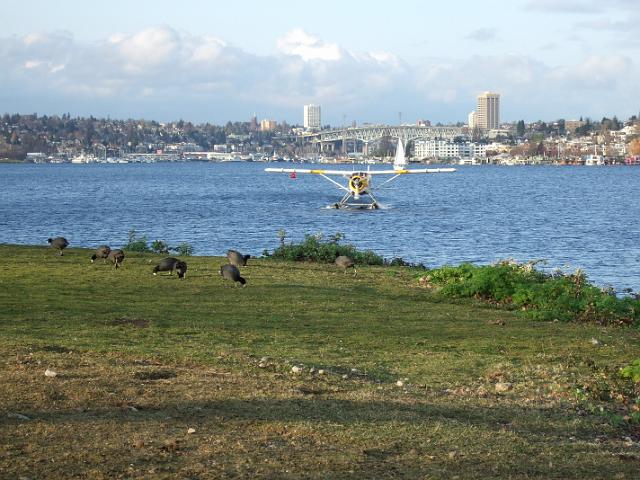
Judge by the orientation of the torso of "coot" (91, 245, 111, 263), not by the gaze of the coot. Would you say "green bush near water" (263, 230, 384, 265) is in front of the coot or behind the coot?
behind

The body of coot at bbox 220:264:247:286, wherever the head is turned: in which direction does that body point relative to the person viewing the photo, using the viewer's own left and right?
facing the viewer and to the right of the viewer

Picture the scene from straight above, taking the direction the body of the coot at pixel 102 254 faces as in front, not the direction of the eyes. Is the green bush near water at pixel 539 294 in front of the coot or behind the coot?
behind

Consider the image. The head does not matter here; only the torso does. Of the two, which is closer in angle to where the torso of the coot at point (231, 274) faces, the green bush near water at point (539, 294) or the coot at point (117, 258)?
the green bush near water

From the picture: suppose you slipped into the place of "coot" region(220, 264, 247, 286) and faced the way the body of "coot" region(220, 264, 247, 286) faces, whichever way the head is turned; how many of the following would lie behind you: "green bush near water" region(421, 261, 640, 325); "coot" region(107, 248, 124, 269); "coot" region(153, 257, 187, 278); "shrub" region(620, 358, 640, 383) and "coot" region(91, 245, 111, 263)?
3

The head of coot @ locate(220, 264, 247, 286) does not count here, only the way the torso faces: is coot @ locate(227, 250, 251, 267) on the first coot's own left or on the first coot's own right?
on the first coot's own left

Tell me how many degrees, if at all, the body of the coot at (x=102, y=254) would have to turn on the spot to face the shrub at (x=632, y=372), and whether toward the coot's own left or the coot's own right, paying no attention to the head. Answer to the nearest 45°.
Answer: approximately 135° to the coot's own left

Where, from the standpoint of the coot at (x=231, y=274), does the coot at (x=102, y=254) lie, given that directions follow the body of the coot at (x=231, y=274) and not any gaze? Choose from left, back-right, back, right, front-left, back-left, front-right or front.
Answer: back

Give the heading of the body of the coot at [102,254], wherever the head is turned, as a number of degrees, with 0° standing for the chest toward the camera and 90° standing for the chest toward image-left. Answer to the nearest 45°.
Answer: approximately 90°
